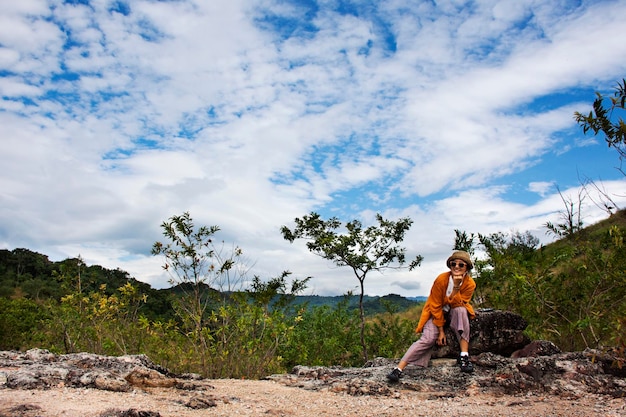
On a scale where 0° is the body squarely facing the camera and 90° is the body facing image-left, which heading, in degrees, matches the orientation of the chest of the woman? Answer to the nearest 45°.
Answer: approximately 0°

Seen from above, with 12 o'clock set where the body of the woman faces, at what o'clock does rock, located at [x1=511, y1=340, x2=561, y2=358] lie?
The rock is roughly at 8 o'clock from the woman.

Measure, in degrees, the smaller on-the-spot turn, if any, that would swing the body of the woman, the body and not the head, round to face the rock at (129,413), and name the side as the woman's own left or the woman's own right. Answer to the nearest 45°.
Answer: approximately 45° to the woman's own right

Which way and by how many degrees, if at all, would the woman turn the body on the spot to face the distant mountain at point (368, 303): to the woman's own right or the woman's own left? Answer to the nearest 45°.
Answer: approximately 180°

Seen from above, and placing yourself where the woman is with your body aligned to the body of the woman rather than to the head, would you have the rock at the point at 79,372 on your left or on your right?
on your right
